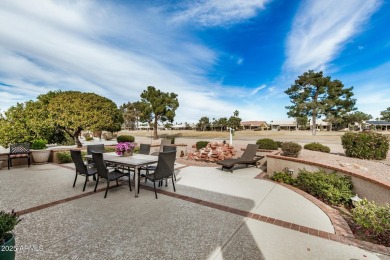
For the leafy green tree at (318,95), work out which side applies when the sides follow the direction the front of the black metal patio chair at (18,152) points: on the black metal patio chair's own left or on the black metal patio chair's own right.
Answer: on the black metal patio chair's own left

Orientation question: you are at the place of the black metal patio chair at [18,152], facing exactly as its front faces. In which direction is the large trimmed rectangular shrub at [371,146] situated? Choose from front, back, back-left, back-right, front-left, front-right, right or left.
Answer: front-left

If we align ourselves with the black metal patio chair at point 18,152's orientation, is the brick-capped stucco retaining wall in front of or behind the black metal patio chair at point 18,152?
in front

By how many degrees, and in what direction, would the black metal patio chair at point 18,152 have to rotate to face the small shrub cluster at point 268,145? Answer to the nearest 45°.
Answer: approximately 45° to its left

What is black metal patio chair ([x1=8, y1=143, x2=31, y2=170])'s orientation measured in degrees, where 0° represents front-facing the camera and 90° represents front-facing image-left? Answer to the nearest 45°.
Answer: approximately 0°

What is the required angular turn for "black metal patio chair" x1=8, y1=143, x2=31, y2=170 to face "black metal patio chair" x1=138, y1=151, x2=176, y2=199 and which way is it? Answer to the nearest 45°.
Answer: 0° — it already faces it

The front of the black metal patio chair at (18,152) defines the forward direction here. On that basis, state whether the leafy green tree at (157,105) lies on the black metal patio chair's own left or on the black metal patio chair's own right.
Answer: on the black metal patio chair's own left

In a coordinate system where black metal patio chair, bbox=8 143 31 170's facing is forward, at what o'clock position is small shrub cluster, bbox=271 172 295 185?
The small shrub cluster is roughly at 11 o'clock from the black metal patio chair.

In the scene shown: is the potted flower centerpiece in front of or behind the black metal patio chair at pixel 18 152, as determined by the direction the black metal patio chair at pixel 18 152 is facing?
in front
